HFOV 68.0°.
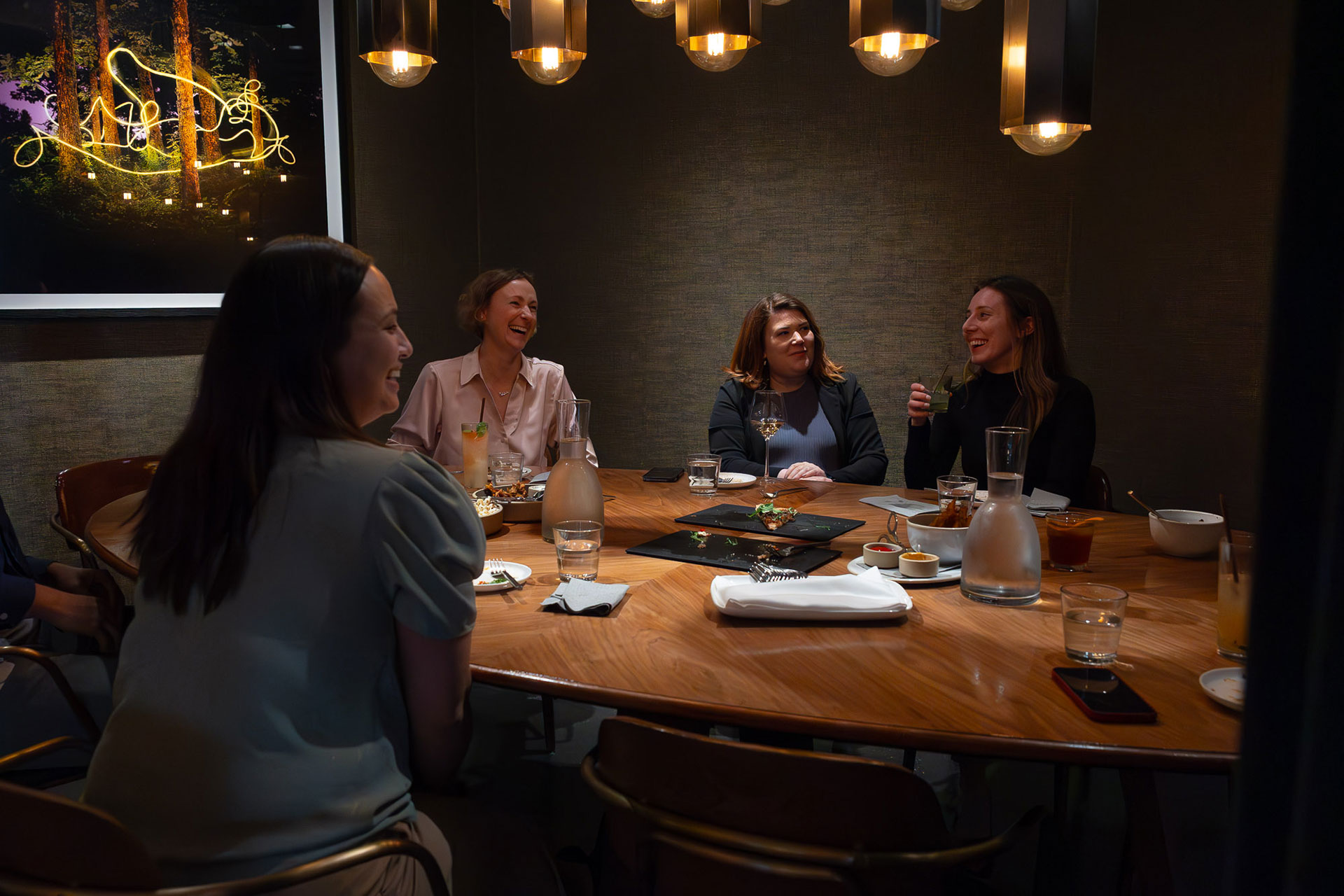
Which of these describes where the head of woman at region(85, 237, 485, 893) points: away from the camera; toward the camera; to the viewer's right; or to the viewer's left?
to the viewer's right

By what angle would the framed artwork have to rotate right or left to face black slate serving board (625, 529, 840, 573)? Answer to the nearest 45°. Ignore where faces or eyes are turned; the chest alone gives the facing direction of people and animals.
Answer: approximately 45° to its left

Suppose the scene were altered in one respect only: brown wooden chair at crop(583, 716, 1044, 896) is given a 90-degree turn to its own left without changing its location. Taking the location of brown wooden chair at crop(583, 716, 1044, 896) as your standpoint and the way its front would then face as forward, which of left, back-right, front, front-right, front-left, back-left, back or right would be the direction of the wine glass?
front-right

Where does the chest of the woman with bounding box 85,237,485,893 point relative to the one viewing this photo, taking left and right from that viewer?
facing away from the viewer and to the right of the viewer

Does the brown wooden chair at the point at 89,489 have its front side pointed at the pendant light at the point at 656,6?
yes

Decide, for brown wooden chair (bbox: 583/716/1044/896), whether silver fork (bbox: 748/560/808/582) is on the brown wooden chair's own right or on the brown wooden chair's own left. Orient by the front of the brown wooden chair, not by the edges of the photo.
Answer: on the brown wooden chair's own left

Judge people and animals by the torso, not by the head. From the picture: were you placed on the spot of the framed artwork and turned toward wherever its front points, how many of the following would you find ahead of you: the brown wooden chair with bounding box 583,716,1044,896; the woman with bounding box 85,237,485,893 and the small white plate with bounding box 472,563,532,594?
3

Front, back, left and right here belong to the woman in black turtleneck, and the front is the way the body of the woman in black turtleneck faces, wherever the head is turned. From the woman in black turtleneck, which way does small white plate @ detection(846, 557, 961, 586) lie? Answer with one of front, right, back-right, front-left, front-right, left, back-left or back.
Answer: front-left

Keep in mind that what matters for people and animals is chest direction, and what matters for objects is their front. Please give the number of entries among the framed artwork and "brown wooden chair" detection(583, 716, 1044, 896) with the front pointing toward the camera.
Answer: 1

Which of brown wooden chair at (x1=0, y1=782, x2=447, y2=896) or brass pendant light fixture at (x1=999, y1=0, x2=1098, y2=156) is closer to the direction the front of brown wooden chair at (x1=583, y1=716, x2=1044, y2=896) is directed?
the brass pendant light fixture
